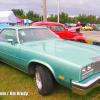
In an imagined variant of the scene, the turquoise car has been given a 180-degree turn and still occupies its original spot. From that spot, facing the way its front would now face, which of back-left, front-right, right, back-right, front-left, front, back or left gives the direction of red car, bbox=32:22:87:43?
front-right

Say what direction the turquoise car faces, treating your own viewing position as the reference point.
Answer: facing the viewer and to the right of the viewer
